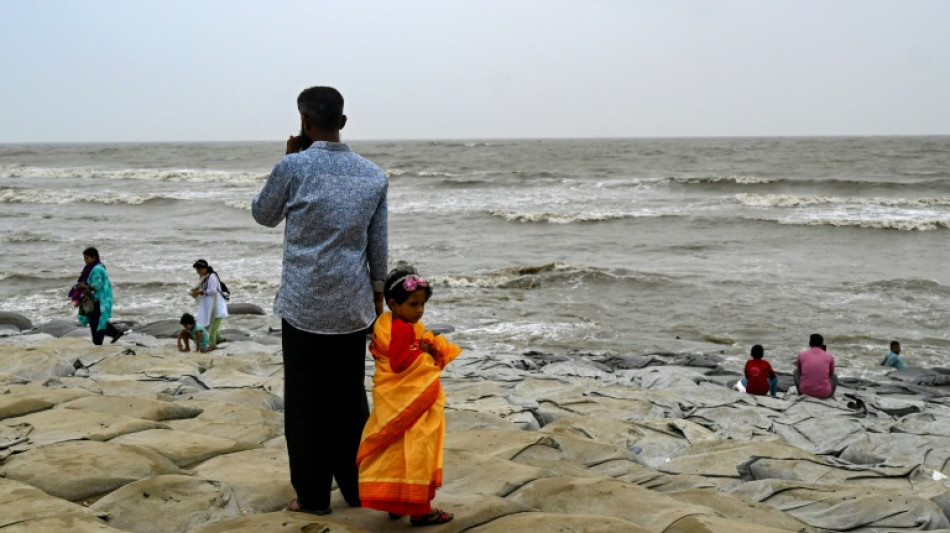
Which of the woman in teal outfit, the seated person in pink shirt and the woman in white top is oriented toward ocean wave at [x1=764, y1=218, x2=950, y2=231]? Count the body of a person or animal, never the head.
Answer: the seated person in pink shirt

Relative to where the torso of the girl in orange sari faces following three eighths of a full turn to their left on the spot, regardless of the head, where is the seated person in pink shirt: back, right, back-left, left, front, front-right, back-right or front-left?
right

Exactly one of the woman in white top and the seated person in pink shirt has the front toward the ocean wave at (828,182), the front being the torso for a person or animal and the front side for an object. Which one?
the seated person in pink shirt

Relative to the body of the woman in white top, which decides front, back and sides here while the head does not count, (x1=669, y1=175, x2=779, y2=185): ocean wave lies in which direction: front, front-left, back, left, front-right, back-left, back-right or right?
back-right

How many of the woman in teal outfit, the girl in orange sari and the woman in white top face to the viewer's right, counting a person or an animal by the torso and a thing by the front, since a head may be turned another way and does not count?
1

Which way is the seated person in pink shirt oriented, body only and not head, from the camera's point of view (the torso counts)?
away from the camera

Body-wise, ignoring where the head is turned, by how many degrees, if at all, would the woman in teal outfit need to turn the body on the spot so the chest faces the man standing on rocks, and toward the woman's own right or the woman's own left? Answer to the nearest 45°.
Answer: approximately 90° to the woman's own left

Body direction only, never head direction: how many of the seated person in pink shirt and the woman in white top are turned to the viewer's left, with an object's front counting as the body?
1

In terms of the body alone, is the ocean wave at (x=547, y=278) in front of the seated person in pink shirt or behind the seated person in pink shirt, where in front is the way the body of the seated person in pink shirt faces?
in front

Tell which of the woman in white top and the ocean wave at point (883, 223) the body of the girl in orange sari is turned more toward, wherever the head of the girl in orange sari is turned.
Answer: the ocean wave

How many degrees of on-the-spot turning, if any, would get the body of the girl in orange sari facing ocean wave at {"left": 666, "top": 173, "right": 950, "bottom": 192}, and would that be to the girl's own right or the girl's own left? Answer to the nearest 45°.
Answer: approximately 45° to the girl's own left

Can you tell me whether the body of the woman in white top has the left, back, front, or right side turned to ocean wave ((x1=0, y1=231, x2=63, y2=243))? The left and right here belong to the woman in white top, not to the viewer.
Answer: right
